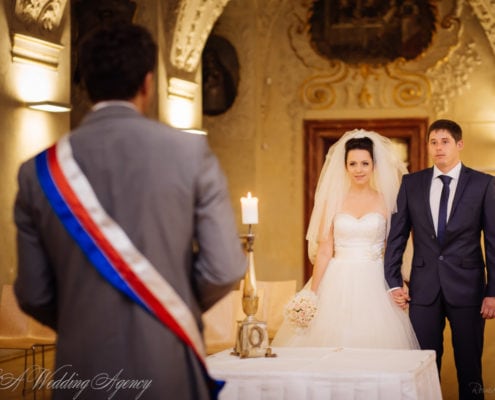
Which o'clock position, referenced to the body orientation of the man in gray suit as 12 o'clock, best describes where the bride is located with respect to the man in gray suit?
The bride is roughly at 1 o'clock from the man in gray suit.

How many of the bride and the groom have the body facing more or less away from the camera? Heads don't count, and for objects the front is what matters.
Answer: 0

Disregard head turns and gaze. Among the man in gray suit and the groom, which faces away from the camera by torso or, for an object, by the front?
the man in gray suit

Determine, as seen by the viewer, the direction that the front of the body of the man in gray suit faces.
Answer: away from the camera

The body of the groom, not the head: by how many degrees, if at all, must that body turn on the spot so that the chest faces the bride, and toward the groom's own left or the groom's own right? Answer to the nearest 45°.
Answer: approximately 135° to the groom's own right

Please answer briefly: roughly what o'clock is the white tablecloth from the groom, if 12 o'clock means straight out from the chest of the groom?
The white tablecloth is roughly at 1 o'clock from the groom.

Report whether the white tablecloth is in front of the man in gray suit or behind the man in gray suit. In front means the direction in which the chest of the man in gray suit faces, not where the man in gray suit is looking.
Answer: in front

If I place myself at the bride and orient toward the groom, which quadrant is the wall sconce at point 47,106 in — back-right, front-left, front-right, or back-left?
back-right

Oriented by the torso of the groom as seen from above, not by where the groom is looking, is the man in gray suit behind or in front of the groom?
in front

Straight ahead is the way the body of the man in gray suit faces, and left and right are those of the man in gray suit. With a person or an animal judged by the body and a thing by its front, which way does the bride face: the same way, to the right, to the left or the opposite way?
the opposite way

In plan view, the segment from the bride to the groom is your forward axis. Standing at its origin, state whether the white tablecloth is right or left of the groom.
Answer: right
